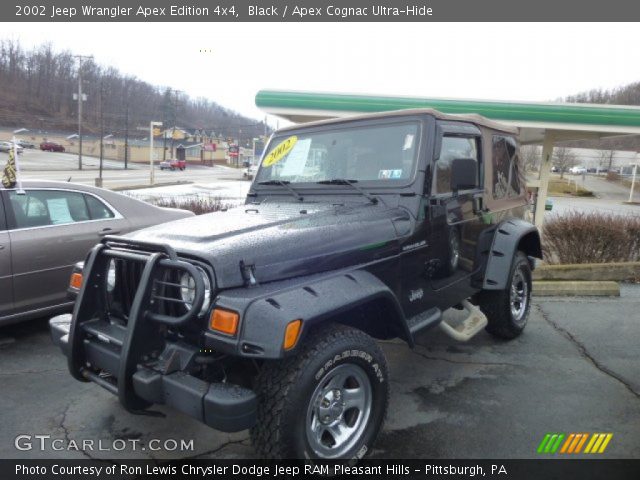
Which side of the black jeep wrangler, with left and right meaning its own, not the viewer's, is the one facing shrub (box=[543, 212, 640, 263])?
back

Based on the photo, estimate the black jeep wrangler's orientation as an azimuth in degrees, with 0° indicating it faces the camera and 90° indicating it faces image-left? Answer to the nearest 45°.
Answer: approximately 45°

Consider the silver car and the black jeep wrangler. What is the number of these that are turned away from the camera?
0

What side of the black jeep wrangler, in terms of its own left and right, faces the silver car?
right

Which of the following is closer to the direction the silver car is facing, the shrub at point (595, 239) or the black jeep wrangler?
the black jeep wrangler
